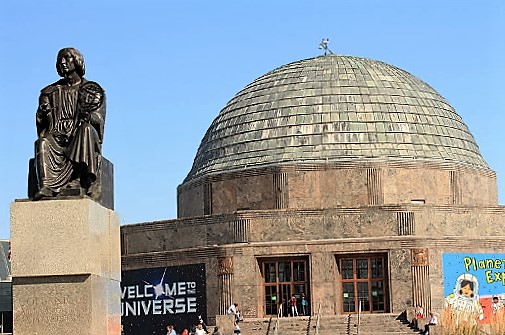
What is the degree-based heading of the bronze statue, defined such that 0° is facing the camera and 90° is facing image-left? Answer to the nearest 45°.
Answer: approximately 0°

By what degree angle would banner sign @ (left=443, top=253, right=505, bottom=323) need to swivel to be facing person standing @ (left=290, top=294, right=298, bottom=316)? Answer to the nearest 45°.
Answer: approximately 90° to its right

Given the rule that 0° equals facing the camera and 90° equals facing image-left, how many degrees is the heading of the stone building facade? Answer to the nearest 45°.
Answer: approximately 0°

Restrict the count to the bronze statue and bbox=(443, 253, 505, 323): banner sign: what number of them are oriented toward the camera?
2

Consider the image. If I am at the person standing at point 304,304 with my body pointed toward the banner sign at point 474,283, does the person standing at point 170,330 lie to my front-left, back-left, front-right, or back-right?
back-right

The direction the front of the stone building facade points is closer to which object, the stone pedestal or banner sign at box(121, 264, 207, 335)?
the stone pedestal

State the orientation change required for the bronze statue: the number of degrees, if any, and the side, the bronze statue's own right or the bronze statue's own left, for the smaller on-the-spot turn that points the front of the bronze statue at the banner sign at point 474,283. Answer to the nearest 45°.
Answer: approximately 135° to the bronze statue's own left

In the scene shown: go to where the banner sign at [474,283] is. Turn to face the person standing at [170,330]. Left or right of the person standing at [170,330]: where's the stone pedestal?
left

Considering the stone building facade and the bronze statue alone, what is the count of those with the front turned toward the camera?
2

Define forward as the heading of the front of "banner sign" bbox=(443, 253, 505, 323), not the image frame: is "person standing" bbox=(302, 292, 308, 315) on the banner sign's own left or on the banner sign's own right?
on the banner sign's own right
